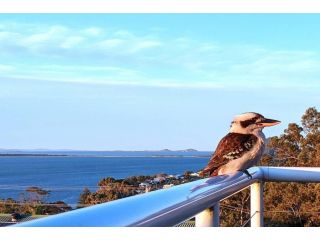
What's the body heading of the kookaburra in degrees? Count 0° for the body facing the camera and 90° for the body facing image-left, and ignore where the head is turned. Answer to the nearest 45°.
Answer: approximately 270°
